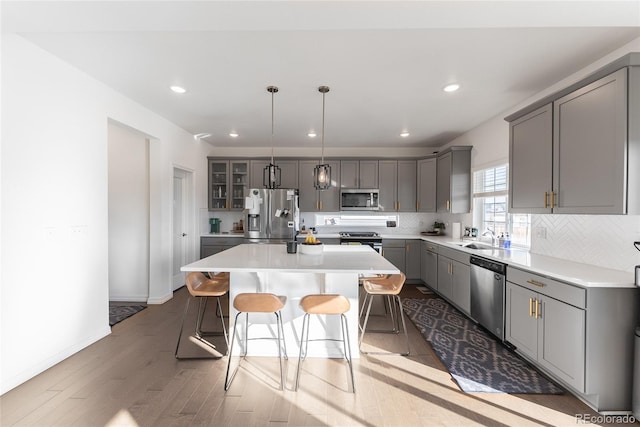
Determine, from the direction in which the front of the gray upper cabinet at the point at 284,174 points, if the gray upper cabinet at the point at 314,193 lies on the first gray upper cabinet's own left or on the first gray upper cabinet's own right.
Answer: on the first gray upper cabinet's own left

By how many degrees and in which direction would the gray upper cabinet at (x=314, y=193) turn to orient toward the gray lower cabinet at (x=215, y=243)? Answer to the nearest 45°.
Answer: approximately 90° to its right

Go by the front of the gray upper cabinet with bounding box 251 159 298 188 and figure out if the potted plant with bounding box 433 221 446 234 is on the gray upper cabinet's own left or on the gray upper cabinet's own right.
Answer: on the gray upper cabinet's own left

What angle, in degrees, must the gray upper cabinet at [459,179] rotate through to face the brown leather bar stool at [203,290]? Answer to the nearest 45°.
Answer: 0° — it already faces it

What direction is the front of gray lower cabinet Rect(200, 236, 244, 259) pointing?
toward the camera

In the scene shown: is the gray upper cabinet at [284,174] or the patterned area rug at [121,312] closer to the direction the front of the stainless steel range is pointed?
the patterned area rug

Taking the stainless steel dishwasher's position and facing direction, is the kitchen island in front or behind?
in front

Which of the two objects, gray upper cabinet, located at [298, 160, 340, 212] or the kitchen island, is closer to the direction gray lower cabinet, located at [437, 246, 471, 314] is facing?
the kitchen island

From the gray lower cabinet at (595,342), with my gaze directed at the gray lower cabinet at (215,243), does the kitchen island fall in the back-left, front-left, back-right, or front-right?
front-left

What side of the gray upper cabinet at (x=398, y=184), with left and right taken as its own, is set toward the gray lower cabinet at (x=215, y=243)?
right

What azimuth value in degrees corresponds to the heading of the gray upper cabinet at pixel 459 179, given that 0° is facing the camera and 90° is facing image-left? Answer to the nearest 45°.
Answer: approximately 45°

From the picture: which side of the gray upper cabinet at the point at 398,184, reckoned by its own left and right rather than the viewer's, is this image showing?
front

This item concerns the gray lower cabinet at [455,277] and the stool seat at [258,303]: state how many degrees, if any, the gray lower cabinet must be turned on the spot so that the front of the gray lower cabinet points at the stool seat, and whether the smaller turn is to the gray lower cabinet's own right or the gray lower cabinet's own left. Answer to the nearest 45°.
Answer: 0° — it already faces it

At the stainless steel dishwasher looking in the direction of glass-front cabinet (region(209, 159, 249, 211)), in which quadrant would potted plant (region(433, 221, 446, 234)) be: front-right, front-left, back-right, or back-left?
front-right

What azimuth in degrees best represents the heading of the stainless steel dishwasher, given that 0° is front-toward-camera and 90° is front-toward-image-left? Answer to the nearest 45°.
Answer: approximately 45°

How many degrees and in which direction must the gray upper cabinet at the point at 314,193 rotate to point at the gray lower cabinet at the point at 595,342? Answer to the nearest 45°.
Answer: approximately 45° to its left
